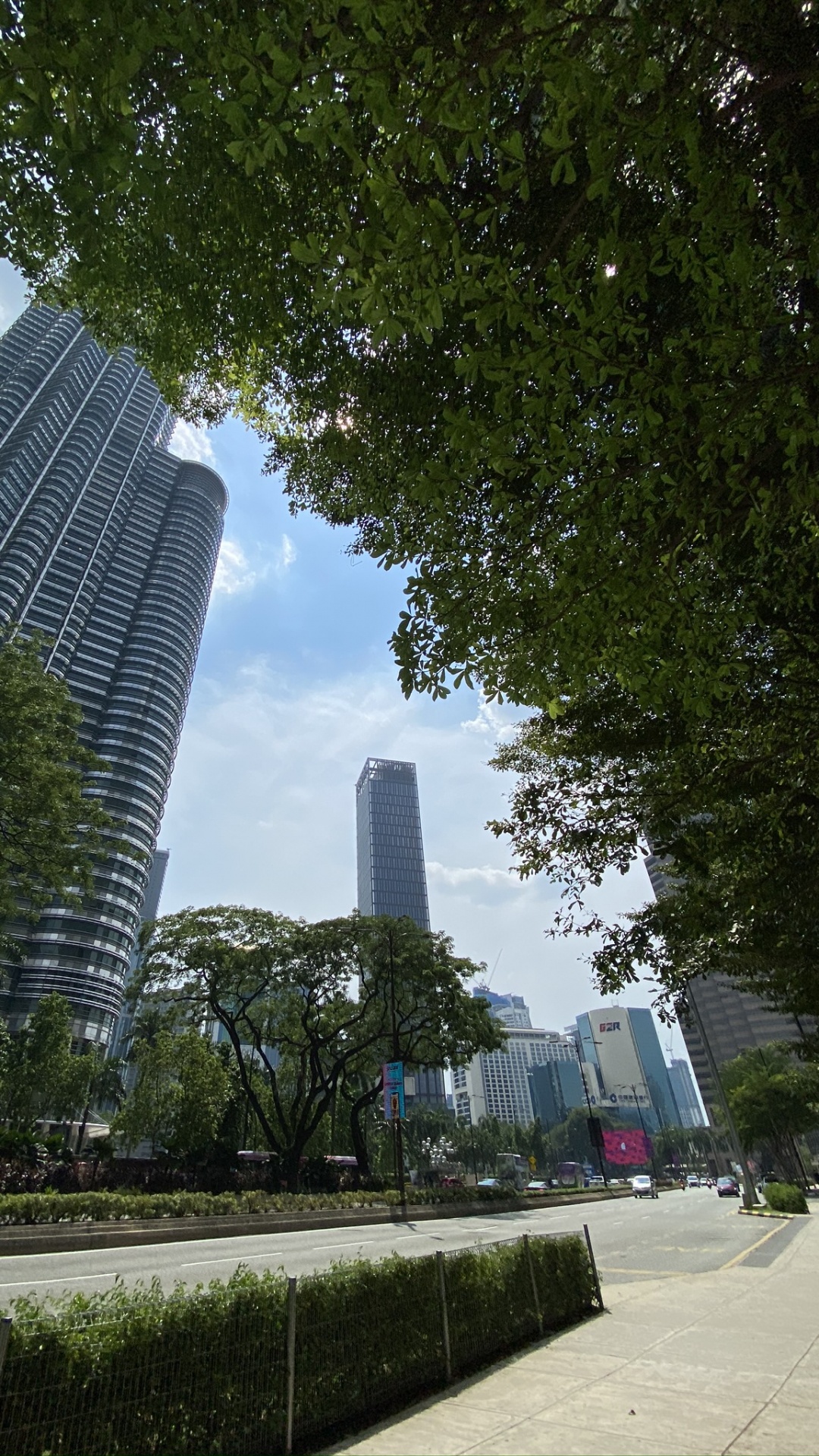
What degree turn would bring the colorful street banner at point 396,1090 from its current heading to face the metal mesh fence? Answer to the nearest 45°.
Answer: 0° — it already faces it

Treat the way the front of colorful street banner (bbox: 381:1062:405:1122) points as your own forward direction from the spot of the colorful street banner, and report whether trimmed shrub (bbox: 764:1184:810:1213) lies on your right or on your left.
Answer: on your left

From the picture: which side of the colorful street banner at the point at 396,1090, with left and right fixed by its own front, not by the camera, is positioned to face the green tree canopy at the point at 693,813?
front

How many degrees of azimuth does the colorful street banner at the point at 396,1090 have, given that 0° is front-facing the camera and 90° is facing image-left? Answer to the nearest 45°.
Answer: approximately 0°

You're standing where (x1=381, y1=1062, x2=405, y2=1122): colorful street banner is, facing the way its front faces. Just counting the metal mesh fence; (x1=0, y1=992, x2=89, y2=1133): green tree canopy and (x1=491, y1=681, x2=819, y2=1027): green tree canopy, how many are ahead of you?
2

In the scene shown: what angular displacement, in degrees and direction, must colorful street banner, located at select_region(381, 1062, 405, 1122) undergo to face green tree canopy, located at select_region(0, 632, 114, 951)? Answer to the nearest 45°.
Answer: approximately 45° to its right

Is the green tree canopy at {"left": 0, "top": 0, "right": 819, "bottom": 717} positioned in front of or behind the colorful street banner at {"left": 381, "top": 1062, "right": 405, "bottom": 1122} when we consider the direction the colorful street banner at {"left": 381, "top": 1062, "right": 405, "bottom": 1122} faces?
in front
